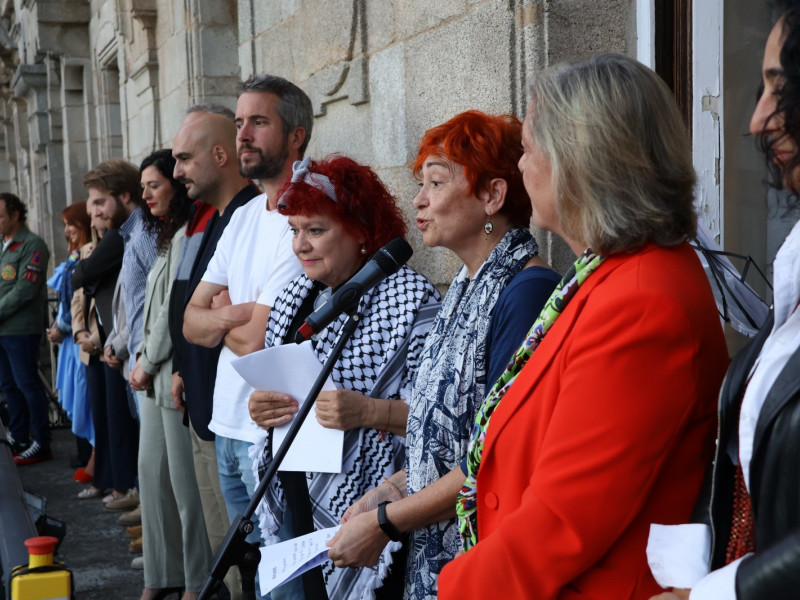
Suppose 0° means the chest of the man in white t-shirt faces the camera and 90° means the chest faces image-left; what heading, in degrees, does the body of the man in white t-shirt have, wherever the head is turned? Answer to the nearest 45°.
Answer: approximately 45°

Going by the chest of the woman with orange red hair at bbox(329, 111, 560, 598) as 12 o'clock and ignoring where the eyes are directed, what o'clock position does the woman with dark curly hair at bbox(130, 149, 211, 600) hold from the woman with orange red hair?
The woman with dark curly hair is roughly at 2 o'clock from the woman with orange red hair.

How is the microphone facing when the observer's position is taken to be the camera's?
facing to the right of the viewer

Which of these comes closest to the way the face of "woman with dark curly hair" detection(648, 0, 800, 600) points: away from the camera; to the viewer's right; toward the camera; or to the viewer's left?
to the viewer's left

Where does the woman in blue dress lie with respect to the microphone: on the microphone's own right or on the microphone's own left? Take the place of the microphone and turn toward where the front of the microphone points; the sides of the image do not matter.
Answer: on the microphone's own left

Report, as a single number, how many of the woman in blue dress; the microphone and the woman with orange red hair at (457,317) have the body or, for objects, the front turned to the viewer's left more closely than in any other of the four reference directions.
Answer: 2

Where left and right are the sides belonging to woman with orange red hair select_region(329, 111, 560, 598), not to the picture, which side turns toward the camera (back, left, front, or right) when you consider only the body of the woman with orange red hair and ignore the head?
left

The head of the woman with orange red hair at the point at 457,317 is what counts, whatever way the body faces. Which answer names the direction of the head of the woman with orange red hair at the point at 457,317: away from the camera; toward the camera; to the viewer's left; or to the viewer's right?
to the viewer's left

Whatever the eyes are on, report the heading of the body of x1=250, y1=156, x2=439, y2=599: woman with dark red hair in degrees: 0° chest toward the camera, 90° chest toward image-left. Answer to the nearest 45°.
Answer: approximately 45°

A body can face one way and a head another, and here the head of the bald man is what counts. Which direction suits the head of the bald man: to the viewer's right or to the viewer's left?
to the viewer's left

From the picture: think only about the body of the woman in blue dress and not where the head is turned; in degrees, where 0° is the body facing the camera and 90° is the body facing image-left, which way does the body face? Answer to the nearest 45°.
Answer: approximately 90°
